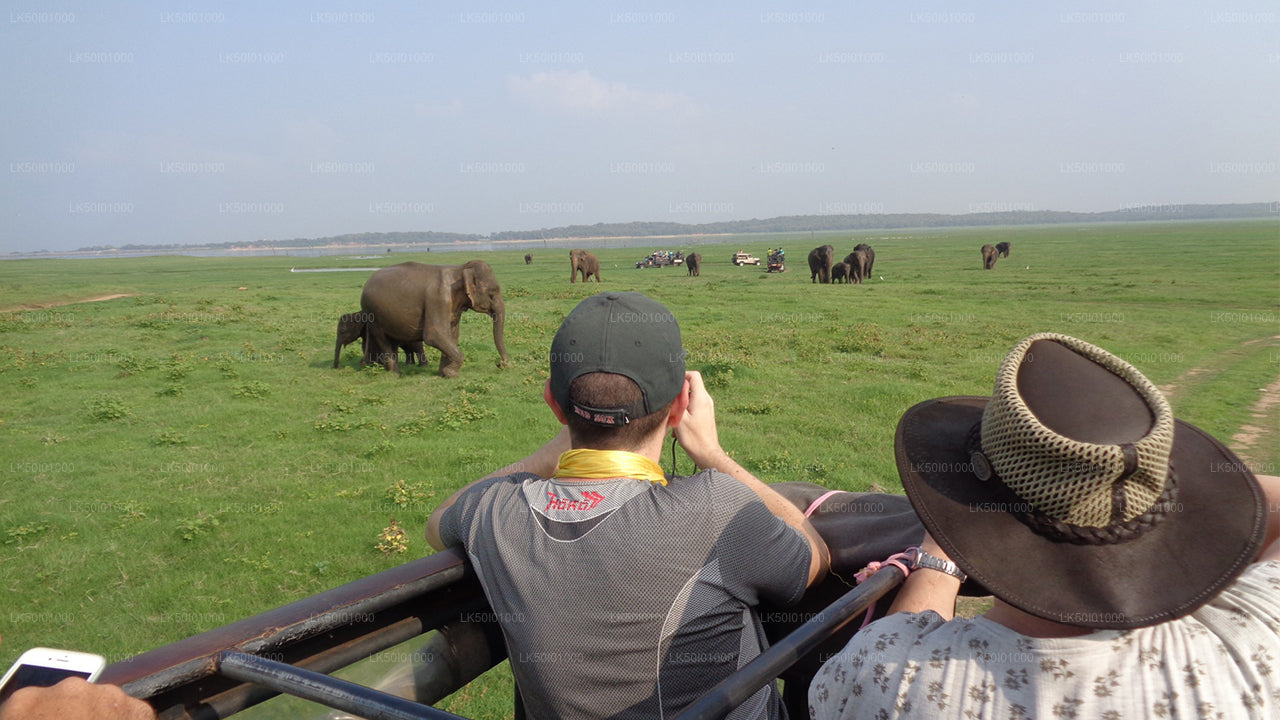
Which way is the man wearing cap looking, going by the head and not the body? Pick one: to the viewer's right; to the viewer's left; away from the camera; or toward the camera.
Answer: away from the camera

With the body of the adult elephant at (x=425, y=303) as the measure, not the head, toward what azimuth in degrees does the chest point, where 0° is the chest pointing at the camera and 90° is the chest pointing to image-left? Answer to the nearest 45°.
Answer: approximately 270°

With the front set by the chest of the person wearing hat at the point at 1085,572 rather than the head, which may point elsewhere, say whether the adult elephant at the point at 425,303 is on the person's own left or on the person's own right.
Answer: on the person's own left

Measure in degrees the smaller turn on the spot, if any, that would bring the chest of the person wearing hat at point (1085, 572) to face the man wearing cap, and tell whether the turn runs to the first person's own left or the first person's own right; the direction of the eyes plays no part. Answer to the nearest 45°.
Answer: approximately 90° to the first person's own left

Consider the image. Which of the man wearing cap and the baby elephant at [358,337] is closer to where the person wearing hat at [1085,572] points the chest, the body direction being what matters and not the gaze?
the baby elephant

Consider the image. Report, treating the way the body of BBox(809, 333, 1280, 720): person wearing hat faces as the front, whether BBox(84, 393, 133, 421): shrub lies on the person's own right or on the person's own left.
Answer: on the person's own left

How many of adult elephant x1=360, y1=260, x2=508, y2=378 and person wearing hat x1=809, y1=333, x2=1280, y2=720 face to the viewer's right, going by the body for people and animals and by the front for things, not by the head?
1

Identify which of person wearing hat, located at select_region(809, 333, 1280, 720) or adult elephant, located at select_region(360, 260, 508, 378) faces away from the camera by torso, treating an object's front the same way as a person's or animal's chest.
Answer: the person wearing hat

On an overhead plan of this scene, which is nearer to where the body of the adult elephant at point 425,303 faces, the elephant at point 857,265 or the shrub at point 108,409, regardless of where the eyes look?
the elephant

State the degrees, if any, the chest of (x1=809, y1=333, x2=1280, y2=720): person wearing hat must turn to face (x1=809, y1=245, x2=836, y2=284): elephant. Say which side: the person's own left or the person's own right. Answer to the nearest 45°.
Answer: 0° — they already face it

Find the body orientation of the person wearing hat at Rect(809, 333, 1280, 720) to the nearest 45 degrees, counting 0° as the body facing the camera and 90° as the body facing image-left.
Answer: approximately 180°

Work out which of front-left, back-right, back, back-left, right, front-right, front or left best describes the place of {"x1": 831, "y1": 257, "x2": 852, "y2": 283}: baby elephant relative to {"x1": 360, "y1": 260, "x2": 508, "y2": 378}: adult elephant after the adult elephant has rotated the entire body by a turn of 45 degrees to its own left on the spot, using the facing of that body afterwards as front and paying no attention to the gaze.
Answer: front

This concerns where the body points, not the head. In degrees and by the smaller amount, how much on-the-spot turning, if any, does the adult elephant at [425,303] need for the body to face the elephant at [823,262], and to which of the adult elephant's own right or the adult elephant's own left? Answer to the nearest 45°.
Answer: approximately 45° to the adult elephant's own left

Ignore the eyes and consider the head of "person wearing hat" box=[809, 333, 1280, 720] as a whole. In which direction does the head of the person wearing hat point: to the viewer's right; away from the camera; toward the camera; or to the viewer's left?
away from the camera

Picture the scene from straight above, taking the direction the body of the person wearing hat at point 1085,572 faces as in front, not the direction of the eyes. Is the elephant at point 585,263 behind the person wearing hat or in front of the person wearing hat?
in front
